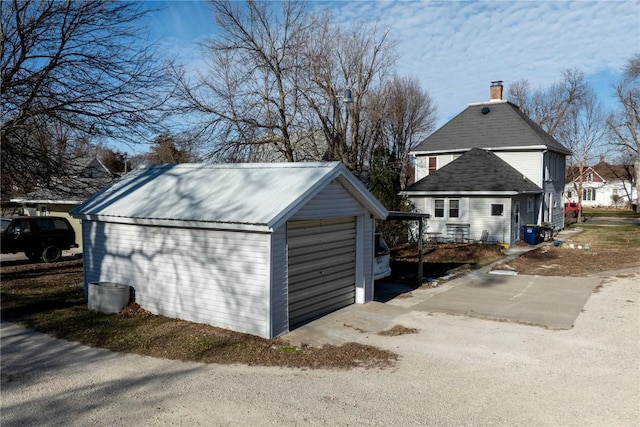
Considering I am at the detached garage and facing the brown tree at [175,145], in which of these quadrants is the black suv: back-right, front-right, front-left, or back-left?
front-left

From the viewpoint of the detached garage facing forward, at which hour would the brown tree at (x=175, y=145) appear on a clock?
The brown tree is roughly at 7 o'clock from the detached garage.

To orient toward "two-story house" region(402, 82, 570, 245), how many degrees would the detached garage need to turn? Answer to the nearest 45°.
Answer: approximately 90° to its left

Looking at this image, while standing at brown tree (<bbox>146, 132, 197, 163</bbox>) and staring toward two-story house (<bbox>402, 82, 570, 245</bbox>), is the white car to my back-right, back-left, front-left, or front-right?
front-right

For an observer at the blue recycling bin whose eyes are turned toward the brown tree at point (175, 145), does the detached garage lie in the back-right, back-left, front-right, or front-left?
front-left

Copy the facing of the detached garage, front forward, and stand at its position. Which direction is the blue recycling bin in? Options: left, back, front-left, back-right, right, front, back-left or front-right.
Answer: left

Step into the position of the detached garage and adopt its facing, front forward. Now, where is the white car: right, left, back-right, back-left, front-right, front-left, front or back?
left

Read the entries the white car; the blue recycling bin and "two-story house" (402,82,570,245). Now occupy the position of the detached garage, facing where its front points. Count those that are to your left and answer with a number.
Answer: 3

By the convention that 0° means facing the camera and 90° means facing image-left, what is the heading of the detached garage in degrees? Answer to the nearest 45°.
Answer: approximately 315°

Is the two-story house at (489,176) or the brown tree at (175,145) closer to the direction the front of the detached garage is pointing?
the two-story house

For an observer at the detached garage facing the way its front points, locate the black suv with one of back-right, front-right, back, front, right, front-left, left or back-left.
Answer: back
